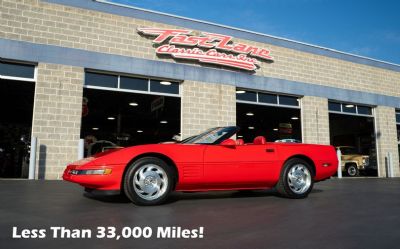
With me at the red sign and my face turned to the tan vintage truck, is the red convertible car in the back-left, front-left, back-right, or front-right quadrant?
back-right

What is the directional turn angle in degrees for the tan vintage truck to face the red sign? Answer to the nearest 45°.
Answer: approximately 90° to its right

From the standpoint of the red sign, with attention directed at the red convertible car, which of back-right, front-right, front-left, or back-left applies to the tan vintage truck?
back-left

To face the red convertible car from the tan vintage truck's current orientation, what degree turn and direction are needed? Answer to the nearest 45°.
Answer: approximately 45° to its right

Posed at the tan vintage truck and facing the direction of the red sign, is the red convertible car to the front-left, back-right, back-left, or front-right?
front-left

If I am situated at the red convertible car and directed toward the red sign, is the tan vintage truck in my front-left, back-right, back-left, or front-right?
front-right
